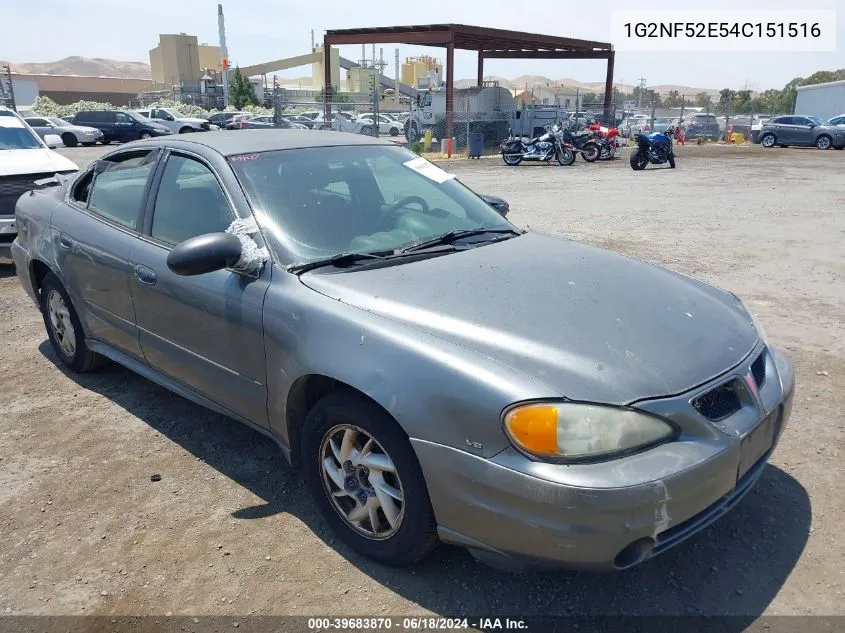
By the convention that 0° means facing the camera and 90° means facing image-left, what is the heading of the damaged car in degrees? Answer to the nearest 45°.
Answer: approximately 315°

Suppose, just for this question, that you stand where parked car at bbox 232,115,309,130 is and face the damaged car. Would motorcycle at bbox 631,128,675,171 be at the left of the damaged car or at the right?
left

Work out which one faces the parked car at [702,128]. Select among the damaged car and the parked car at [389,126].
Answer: the parked car at [389,126]

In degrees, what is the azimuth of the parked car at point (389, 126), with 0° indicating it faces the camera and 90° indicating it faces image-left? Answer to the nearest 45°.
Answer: approximately 270°

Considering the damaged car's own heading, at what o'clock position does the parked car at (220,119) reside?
The parked car is roughly at 7 o'clock from the damaged car.

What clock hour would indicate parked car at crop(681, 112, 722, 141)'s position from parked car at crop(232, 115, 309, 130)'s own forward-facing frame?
parked car at crop(681, 112, 722, 141) is roughly at 12 o'clock from parked car at crop(232, 115, 309, 130).

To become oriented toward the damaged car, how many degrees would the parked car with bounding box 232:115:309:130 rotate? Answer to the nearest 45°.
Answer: approximately 90° to its right
